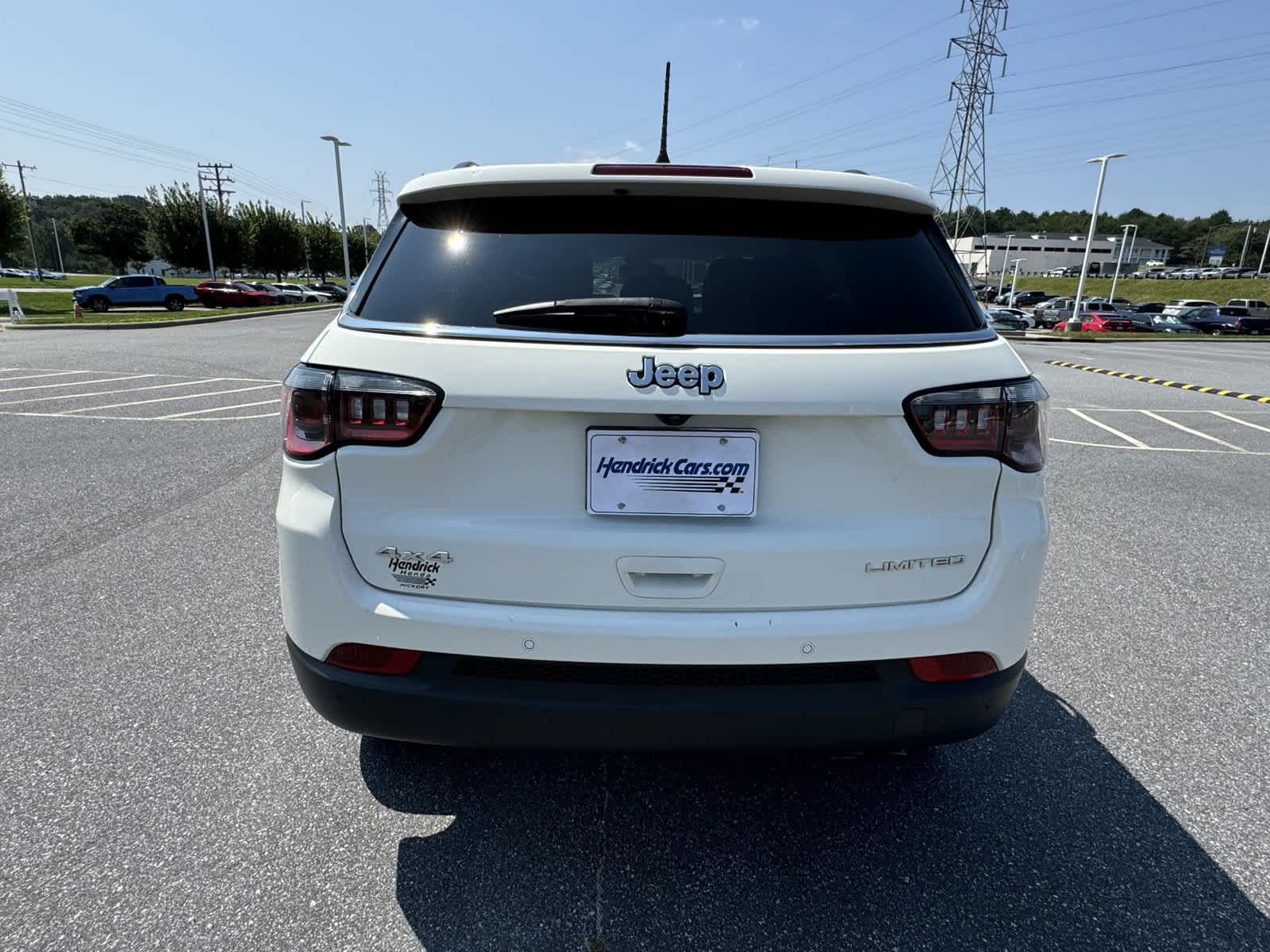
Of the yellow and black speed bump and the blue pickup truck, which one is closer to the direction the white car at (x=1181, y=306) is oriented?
the blue pickup truck

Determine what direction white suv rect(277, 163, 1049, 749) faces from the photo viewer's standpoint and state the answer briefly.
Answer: facing away from the viewer

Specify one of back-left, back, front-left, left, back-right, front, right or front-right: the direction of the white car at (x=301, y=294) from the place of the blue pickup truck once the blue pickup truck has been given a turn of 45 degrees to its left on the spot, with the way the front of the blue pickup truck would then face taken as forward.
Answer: back

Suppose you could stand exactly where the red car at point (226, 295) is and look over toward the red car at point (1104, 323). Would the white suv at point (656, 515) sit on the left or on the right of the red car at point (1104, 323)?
right

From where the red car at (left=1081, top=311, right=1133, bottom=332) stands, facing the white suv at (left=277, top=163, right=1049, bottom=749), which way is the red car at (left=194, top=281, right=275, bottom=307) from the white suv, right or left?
right

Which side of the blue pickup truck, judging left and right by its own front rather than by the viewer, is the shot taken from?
left
